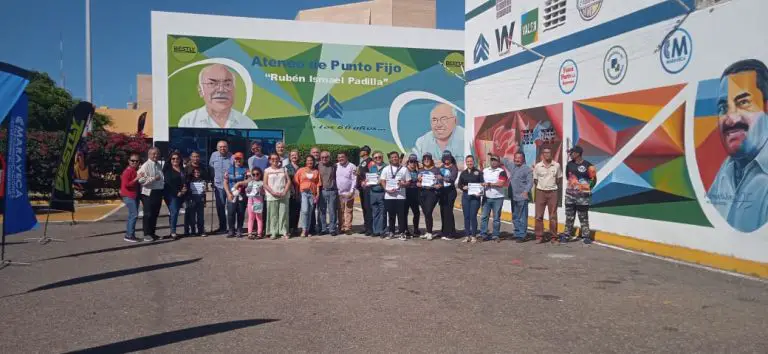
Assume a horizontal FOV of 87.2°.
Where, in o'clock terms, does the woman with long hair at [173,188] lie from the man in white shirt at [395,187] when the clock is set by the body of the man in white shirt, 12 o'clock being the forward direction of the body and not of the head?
The woman with long hair is roughly at 3 o'clock from the man in white shirt.

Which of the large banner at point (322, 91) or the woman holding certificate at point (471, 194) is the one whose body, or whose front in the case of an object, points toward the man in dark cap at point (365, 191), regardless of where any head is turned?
the large banner

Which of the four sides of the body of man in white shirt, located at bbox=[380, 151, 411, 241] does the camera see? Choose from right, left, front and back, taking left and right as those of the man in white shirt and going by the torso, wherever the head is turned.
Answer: front

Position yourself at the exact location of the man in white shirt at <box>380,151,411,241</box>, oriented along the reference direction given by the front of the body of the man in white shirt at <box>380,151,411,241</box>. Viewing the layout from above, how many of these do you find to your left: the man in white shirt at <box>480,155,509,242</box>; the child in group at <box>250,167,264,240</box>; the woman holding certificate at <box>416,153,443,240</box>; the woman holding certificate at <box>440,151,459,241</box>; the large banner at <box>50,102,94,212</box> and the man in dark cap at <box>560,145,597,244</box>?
4

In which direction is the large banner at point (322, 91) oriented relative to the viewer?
toward the camera

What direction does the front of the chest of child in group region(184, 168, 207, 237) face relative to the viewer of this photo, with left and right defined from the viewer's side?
facing the viewer

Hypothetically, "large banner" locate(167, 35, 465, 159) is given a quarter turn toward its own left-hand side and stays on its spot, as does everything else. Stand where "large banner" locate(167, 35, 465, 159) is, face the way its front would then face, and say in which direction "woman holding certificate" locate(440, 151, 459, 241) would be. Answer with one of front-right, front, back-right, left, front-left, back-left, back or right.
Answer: right

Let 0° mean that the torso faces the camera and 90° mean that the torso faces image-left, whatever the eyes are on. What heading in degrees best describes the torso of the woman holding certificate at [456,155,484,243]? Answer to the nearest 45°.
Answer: approximately 0°

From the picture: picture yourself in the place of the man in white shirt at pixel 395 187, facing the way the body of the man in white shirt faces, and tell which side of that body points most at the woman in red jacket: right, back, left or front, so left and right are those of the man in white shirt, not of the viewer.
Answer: right

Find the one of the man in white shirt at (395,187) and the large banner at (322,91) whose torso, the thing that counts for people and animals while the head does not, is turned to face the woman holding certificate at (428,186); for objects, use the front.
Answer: the large banner

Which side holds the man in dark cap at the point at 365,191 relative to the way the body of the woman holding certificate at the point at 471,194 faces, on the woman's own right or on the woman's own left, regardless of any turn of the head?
on the woman's own right

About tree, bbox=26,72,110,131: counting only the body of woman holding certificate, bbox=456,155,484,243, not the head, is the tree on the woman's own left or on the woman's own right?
on the woman's own right

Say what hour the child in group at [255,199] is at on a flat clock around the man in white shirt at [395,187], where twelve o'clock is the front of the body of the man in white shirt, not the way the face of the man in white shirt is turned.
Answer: The child in group is roughly at 3 o'clock from the man in white shirt.

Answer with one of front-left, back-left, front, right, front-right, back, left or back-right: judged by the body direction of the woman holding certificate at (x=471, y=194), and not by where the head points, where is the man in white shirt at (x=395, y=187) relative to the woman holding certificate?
right

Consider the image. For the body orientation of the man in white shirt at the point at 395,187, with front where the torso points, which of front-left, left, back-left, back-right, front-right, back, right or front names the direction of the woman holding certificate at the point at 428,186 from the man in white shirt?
left
